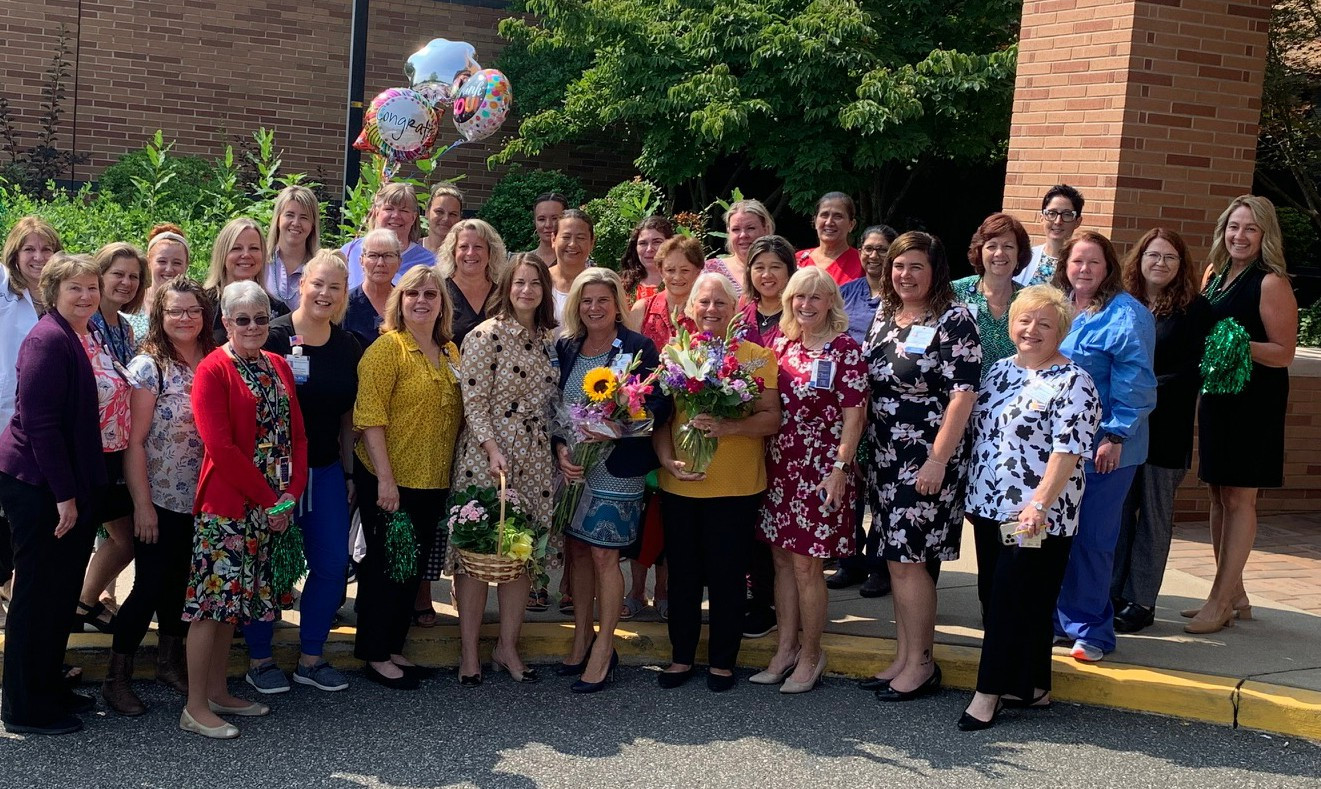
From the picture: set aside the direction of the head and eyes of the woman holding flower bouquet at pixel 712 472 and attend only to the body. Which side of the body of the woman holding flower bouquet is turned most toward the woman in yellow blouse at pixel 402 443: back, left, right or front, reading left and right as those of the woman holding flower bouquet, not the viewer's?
right

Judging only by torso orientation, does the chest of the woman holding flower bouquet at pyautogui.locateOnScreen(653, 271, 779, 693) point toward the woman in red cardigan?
no

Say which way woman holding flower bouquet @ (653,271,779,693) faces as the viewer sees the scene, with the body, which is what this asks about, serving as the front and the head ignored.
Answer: toward the camera

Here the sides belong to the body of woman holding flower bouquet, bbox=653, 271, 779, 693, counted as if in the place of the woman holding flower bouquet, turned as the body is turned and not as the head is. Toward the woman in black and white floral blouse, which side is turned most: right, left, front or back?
left

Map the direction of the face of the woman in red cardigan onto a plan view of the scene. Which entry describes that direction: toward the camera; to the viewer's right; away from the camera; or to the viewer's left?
toward the camera

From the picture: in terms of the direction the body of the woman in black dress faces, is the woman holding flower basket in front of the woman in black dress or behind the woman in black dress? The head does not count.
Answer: in front

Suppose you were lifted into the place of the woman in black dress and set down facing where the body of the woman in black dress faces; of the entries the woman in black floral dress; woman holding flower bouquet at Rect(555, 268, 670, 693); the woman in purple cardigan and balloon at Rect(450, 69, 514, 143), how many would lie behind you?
0

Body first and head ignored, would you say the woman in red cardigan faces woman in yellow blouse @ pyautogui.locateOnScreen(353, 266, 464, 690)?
no

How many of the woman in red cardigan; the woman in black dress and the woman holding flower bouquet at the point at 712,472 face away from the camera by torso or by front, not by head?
0

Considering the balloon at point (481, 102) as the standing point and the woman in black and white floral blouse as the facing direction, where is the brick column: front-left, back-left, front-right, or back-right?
front-left

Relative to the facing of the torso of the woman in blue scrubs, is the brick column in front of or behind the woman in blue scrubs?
behind

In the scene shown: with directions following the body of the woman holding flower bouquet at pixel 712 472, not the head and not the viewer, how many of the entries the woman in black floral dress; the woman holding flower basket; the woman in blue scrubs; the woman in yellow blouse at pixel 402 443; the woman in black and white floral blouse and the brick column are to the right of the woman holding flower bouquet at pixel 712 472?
2

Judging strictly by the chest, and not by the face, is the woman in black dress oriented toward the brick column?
no

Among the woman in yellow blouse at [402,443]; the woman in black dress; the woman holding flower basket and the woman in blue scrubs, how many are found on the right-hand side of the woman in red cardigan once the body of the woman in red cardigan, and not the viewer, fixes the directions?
0

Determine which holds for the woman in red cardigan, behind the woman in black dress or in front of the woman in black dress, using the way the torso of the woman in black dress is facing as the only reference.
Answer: in front

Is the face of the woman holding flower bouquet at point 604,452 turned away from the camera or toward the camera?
toward the camera

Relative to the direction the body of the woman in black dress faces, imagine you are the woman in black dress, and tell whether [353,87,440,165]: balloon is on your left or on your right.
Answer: on your right

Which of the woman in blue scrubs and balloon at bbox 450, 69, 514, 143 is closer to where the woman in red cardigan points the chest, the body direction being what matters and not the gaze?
the woman in blue scrubs

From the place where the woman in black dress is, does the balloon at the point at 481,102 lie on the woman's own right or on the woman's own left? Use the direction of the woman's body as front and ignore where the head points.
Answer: on the woman's own right

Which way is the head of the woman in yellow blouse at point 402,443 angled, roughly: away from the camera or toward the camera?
toward the camera
